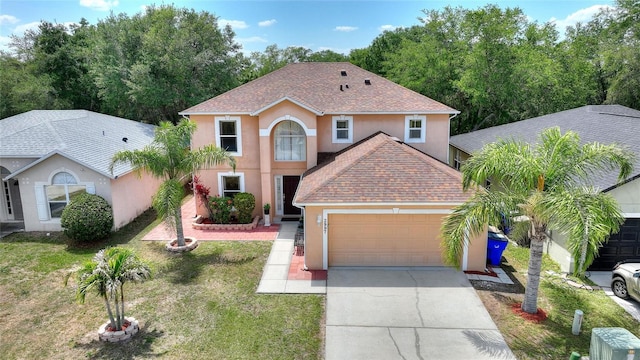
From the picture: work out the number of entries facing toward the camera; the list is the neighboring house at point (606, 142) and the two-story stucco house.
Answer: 2

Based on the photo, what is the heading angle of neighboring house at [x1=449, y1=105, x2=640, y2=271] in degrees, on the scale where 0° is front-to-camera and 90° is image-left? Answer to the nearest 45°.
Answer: approximately 0°

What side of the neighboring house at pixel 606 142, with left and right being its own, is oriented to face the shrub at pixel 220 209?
right

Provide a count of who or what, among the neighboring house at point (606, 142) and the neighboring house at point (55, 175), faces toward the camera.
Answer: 2

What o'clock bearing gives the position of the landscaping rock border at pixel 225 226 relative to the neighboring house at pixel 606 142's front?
The landscaping rock border is roughly at 2 o'clock from the neighboring house.

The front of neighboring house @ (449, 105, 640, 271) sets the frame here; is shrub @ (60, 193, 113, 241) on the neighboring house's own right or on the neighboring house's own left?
on the neighboring house's own right

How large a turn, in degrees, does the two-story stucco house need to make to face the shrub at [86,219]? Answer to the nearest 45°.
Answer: approximately 90° to its right

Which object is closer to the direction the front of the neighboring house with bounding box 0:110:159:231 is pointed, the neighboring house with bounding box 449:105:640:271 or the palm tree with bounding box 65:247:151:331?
the palm tree

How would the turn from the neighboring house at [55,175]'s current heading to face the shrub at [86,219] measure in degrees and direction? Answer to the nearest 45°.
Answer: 0° — it already faces it

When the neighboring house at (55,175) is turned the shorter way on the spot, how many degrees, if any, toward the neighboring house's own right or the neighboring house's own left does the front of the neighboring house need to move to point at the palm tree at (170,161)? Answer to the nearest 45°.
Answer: approximately 45° to the neighboring house's own left
